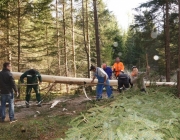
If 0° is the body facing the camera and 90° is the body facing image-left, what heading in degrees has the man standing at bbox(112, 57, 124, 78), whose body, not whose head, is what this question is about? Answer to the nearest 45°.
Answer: approximately 0°

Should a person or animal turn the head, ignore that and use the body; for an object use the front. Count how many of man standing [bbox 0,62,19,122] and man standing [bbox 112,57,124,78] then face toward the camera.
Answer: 1

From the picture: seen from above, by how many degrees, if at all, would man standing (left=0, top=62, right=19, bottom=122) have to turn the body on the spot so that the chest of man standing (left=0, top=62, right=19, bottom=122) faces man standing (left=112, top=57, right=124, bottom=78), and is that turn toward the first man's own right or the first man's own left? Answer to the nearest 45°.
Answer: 0° — they already face them

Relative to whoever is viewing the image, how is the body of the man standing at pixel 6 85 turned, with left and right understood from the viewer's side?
facing away from the viewer and to the right of the viewer

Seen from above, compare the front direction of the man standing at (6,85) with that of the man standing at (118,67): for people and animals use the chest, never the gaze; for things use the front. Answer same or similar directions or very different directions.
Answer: very different directions

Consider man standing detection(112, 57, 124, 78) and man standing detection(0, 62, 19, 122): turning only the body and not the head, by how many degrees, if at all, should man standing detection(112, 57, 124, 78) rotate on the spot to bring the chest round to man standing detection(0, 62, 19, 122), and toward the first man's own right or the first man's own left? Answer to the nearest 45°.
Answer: approximately 45° to the first man's own right
